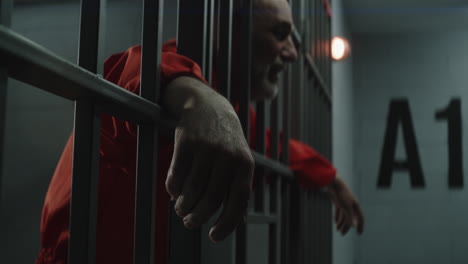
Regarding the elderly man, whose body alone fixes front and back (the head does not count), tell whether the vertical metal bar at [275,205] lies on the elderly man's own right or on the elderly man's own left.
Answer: on the elderly man's own left

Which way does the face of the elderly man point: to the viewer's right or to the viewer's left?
to the viewer's right

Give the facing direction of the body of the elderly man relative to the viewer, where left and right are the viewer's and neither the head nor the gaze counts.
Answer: facing to the right of the viewer
